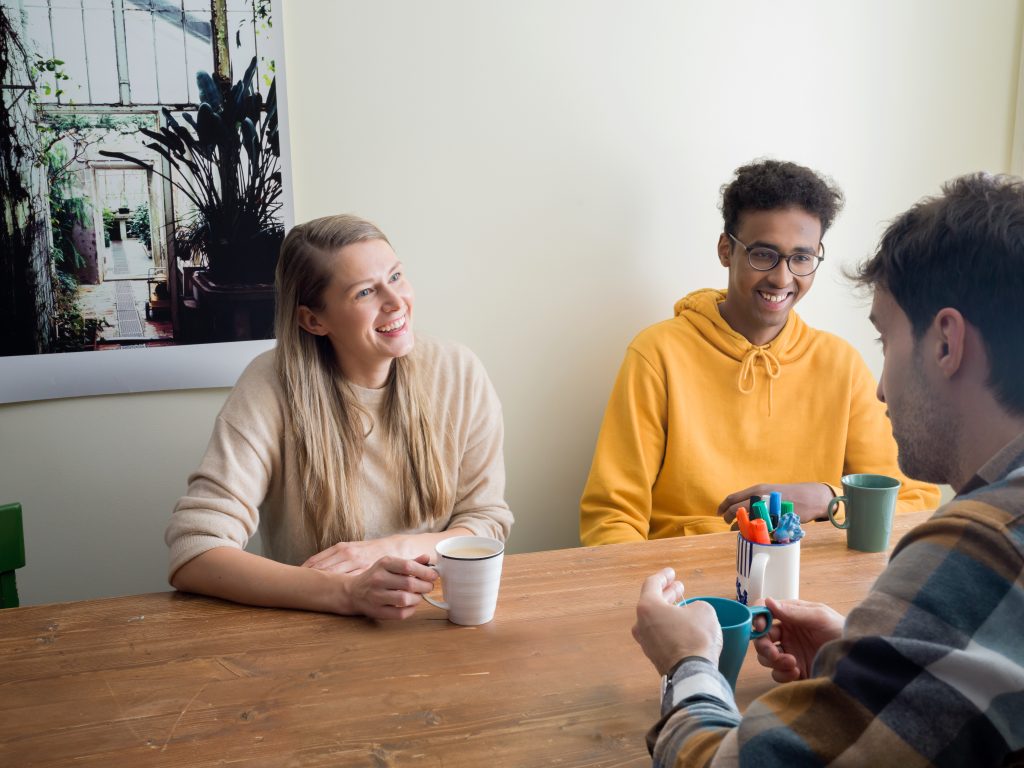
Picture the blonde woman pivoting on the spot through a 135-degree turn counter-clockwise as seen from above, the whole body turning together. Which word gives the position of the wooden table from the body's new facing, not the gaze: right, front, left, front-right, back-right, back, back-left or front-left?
back

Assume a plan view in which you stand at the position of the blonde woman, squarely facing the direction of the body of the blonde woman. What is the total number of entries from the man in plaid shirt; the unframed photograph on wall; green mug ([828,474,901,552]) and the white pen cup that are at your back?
1

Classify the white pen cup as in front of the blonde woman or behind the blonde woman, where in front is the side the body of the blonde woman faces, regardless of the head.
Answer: in front

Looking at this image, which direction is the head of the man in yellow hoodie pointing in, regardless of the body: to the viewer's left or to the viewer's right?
to the viewer's right

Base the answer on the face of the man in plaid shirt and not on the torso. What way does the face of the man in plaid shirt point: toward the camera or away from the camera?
away from the camera

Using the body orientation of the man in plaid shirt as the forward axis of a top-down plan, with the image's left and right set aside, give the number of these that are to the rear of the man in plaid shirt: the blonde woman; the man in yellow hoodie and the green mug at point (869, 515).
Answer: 0

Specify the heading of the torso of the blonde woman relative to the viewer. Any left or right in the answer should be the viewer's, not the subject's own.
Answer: facing the viewer and to the right of the viewer

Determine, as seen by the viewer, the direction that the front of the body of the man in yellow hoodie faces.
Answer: toward the camera

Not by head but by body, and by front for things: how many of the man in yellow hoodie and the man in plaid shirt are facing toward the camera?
1

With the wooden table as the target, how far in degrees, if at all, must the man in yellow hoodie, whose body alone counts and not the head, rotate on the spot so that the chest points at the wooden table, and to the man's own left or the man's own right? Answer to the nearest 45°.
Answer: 0° — they already face it

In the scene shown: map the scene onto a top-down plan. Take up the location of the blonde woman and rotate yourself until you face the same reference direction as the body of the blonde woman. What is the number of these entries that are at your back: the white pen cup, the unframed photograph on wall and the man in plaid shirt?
1

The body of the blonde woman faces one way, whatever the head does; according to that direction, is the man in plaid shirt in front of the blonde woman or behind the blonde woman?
in front

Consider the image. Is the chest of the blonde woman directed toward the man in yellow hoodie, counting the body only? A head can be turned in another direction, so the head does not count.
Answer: no

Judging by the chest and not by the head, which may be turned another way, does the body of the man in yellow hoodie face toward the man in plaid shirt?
yes

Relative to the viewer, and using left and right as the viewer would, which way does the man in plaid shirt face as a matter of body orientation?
facing away from the viewer and to the left of the viewer

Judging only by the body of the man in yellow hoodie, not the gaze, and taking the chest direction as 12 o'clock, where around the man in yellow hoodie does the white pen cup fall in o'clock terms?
The white pen cup is roughly at 12 o'clock from the man in yellow hoodie.

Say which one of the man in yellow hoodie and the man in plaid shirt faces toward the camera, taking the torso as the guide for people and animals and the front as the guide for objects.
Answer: the man in yellow hoodie
